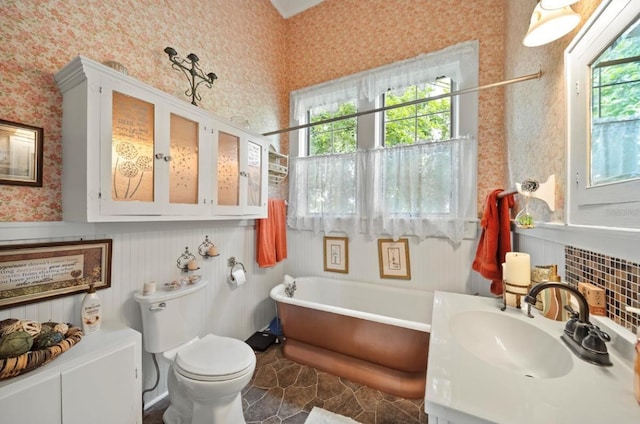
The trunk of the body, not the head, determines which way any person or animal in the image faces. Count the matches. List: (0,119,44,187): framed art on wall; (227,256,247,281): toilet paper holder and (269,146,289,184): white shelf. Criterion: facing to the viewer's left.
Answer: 0

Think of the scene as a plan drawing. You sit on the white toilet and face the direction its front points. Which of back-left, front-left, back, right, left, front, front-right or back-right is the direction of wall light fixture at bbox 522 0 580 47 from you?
front

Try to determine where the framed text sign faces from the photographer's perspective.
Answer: facing the viewer and to the right of the viewer

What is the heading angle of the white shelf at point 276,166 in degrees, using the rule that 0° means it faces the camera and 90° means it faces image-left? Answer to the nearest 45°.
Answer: approximately 315°

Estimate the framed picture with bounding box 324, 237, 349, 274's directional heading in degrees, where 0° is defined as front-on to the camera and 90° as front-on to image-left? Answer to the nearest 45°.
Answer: approximately 45°

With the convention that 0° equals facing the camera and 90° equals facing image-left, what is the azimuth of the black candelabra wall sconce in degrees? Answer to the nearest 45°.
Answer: approximately 315°

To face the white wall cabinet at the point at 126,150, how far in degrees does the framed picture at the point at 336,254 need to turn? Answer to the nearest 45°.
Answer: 0° — it already faces it
